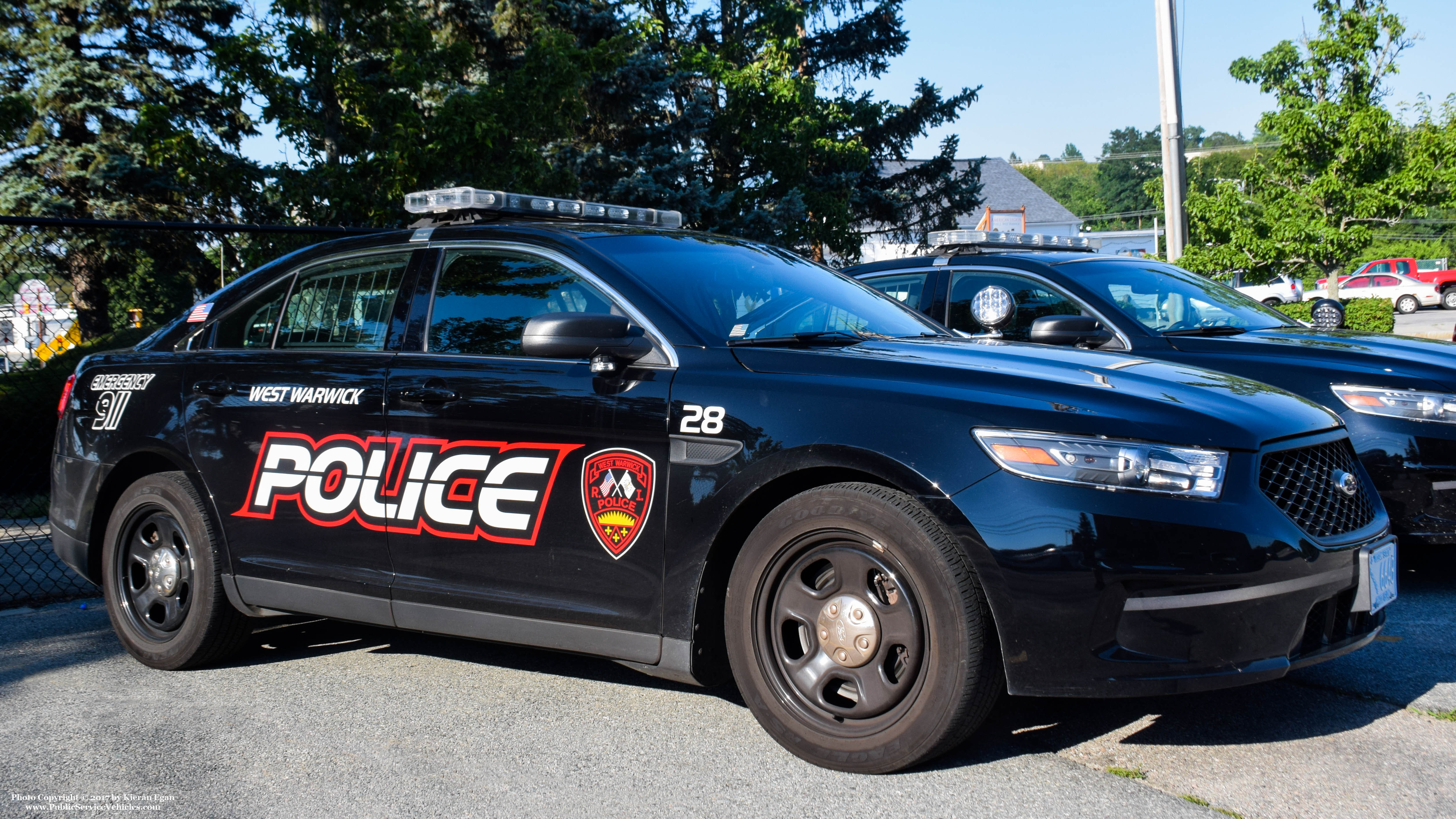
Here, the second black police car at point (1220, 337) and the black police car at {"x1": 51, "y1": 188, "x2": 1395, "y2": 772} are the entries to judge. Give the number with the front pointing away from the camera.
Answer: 0

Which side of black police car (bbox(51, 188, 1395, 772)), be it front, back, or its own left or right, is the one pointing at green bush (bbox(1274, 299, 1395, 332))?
left

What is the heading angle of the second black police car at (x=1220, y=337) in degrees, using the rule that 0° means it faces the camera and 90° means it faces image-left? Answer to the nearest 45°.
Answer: approximately 315°

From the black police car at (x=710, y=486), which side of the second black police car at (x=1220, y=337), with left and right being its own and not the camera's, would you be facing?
right

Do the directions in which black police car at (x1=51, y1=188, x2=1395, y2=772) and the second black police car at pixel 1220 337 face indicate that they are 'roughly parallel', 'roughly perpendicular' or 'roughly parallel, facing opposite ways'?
roughly parallel

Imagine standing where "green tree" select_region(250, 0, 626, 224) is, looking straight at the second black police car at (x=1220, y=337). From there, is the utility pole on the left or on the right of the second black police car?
left

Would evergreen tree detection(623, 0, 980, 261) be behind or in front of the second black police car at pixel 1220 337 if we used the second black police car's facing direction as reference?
behind
